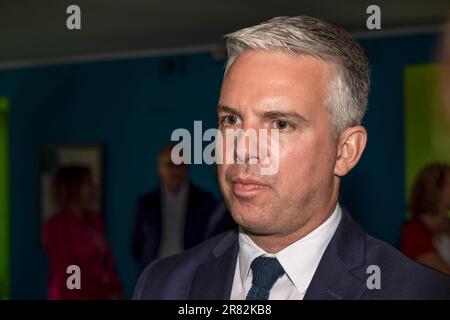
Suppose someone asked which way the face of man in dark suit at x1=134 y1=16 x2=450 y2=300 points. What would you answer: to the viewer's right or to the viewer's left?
to the viewer's left

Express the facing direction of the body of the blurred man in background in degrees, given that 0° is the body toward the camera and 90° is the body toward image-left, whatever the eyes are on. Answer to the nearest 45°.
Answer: approximately 0°

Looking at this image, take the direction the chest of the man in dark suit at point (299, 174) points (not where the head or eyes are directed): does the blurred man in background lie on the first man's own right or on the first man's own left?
on the first man's own right

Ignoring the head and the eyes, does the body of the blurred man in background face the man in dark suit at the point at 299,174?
yes

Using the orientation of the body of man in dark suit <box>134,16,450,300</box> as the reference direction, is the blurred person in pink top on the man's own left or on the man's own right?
on the man's own right

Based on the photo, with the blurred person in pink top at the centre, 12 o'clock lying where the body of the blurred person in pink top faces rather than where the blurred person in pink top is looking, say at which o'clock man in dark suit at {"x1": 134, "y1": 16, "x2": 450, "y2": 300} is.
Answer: The man in dark suit is roughly at 1 o'clock from the blurred person in pink top.

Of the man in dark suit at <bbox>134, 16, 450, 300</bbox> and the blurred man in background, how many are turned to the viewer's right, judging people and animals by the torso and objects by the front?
0

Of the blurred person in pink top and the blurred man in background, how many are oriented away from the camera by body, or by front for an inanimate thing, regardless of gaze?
0

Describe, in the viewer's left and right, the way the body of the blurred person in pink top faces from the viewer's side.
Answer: facing the viewer and to the right of the viewer
